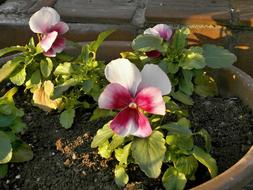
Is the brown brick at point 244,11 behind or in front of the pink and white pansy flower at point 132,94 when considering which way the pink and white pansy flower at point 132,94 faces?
behind

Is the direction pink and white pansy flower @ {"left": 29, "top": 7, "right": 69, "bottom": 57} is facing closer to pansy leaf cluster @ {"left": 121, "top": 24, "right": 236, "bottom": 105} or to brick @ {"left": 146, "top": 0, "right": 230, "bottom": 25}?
the pansy leaf cluster

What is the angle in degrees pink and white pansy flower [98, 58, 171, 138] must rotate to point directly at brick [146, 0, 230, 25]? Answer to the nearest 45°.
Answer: approximately 180°

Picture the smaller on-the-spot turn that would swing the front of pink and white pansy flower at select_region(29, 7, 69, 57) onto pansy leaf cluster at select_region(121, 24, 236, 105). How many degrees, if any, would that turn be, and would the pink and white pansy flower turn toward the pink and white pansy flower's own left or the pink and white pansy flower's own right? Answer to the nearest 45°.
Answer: approximately 45° to the pink and white pansy flower's own left
